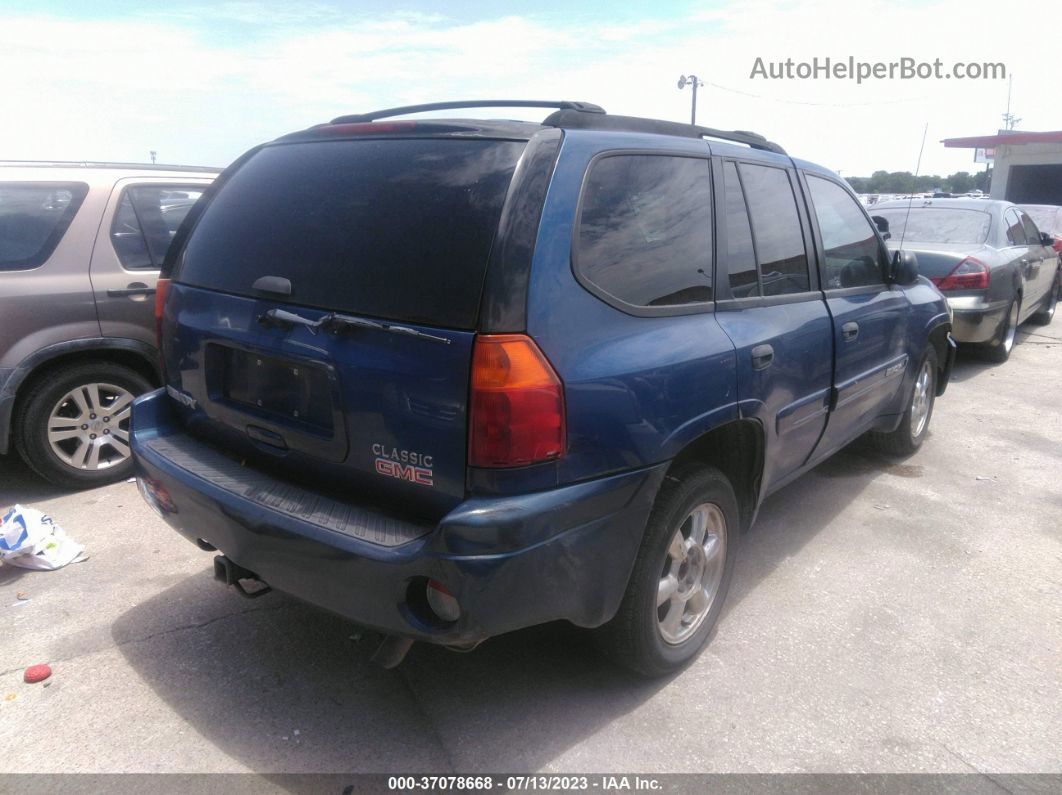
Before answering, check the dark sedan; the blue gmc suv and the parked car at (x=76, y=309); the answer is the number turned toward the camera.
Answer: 0

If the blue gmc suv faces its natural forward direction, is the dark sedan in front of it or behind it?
in front

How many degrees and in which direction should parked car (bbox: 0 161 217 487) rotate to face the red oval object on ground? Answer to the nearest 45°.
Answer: approximately 90° to its right

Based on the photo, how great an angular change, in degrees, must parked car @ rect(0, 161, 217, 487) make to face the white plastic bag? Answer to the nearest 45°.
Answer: approximately 90° to its right

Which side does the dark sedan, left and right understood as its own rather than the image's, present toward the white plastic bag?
back

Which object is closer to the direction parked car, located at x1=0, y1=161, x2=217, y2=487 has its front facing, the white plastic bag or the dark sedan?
the dark sedan

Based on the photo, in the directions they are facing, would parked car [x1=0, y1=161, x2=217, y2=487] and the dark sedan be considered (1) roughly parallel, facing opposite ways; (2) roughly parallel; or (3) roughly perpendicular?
roughly parallel

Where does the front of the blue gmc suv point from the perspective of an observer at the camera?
facing away from the viewer and to the right of the viewer

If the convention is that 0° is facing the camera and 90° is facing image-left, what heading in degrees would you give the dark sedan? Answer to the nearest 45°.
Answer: approximately 225°

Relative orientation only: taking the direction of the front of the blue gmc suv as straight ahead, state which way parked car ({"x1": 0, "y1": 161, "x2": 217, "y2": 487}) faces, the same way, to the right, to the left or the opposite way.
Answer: the same way

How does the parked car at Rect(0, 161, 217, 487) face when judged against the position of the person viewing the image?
facing to the right of the viewer

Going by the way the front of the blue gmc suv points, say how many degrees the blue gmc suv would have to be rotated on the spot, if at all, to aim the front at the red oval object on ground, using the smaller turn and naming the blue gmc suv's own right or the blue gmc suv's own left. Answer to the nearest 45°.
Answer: approximately 135° to the blue gmc suv's own left

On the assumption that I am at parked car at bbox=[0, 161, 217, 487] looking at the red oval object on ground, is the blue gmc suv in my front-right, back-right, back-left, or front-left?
front-left

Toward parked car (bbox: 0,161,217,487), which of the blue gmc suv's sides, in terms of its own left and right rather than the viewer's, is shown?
left
